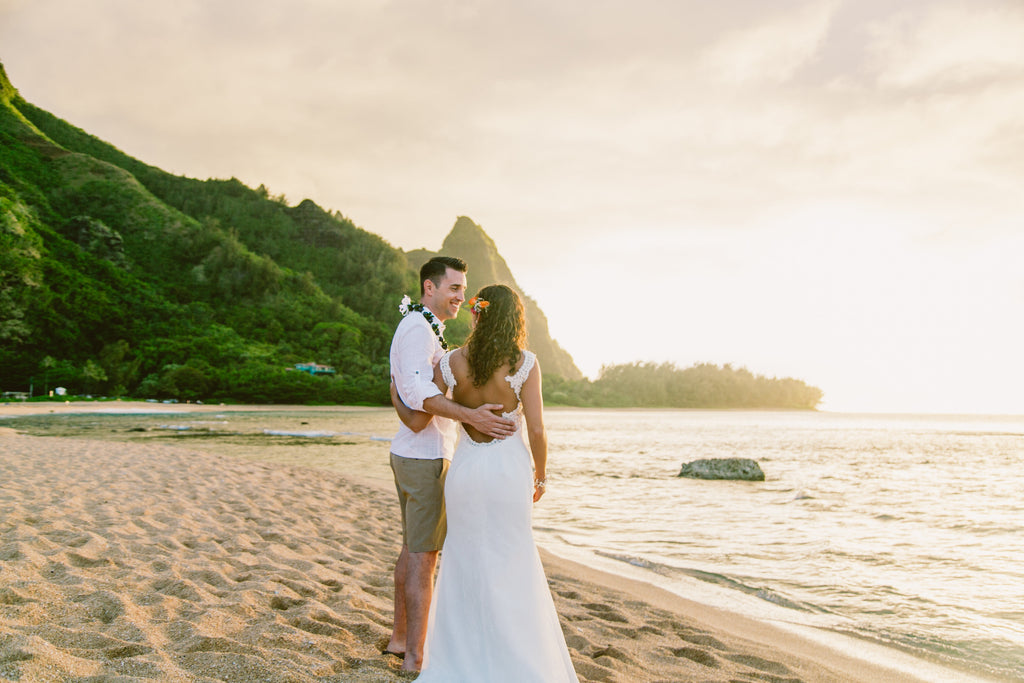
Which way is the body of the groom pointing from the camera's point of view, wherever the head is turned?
to the viewer's right

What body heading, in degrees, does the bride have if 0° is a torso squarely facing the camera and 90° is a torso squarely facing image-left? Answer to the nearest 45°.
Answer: approximately 180°

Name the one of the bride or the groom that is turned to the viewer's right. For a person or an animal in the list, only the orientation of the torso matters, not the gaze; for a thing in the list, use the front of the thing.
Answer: the groom

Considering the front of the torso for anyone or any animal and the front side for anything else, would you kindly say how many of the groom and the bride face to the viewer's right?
1

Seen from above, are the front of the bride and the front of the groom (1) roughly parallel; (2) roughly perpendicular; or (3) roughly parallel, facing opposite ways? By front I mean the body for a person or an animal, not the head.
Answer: roughly perpendicular
